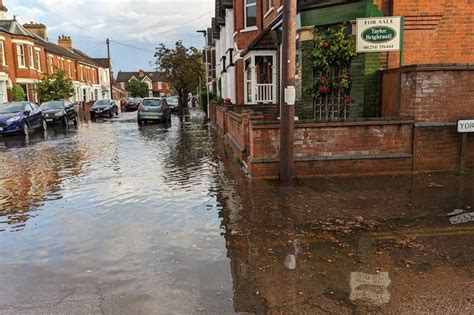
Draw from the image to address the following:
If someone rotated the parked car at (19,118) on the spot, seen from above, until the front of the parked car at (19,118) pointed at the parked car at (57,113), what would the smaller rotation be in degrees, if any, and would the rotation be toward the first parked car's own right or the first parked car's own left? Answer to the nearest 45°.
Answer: approximately 135° to the first parked car's own right

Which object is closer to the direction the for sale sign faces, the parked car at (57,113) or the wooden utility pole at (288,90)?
the wooden utility pole

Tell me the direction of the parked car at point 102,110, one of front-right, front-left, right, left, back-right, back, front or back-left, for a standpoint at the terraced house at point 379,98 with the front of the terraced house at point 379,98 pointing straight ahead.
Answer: front-right

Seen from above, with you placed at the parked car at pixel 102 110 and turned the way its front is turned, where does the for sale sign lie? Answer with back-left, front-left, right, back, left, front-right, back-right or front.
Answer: front-left

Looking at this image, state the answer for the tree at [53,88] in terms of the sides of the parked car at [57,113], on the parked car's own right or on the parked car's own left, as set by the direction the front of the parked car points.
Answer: on the parked car's own right

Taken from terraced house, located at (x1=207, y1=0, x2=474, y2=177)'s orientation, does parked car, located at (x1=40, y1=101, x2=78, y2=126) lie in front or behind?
in front

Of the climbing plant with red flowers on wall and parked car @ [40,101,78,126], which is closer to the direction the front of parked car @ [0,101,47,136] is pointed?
the climbing plant with red flowers on wall

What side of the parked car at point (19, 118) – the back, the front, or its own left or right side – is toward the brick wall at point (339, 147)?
left

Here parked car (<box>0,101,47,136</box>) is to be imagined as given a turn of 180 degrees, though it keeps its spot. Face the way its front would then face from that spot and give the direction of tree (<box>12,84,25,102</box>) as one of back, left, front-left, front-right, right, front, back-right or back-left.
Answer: front-left

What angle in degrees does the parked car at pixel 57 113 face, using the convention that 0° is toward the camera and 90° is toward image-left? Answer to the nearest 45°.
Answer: approximately 45°

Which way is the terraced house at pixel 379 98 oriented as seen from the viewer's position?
to the viewer's left

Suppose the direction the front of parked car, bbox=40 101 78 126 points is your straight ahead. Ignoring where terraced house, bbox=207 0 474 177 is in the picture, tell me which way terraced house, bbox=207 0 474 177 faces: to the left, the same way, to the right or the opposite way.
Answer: to the right
